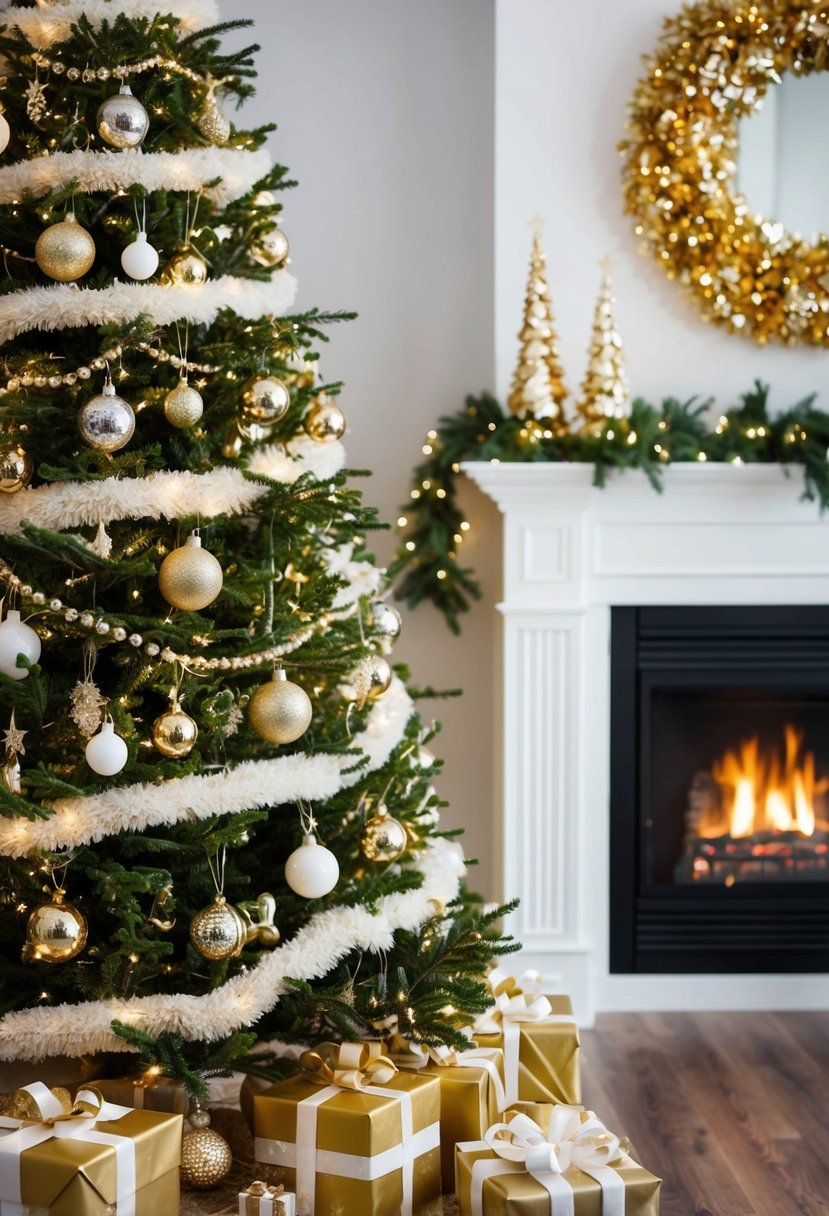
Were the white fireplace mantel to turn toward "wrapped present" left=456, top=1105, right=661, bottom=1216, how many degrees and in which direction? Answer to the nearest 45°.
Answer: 0° — it already faces it

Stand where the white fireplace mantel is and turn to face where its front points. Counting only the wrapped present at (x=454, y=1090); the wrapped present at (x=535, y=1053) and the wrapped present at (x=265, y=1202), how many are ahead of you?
3

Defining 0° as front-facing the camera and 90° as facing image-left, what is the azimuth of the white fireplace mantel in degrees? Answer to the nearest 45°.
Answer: approximately 0°

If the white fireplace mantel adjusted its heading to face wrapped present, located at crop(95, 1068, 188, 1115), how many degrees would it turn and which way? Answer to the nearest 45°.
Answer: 0° — it already faces it

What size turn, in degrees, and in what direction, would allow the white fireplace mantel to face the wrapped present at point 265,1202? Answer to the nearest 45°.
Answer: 0° — it already faces it
